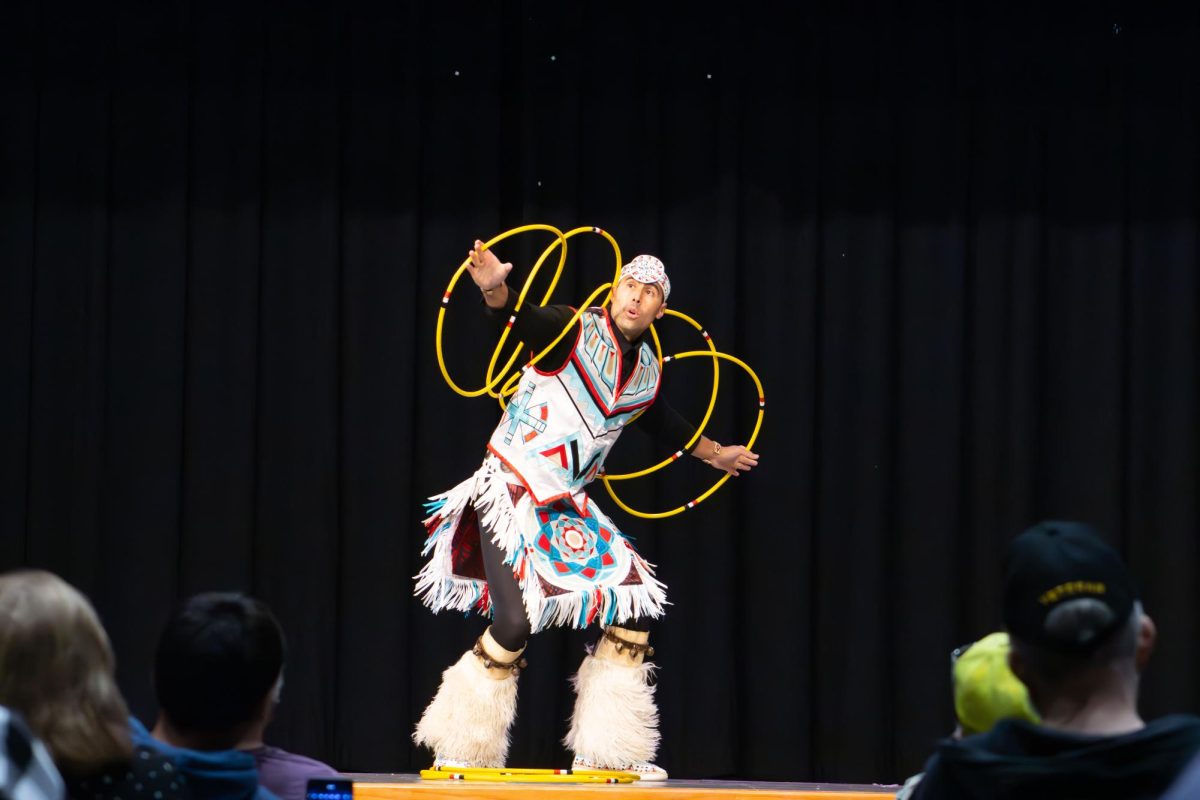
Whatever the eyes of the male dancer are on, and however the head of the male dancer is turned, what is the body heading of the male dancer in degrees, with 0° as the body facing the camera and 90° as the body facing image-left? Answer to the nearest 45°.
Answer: approximately 315°
